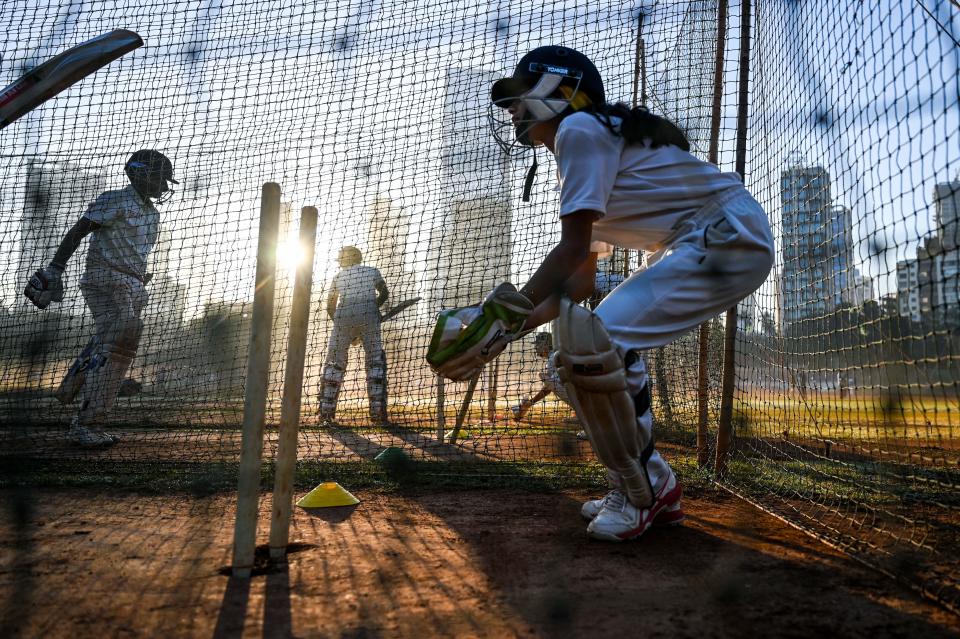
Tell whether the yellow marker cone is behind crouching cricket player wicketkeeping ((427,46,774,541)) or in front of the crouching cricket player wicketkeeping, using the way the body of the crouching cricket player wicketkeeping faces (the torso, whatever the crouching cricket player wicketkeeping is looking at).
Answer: in front

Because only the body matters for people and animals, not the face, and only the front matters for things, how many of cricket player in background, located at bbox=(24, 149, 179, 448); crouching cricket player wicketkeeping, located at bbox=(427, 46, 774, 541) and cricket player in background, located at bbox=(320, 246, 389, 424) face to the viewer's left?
1

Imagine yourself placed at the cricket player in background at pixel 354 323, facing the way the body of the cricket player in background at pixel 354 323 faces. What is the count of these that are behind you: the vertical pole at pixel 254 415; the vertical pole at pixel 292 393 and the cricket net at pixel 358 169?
3

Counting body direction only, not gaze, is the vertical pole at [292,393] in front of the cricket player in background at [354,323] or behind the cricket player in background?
behind

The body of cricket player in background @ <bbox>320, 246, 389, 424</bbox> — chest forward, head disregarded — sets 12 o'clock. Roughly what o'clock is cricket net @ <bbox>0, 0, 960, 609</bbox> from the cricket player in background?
The cricket net is roughly at 6 o'clock from the cricket player in background.

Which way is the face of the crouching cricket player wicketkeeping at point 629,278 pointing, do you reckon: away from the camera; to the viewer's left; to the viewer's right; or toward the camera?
to the viewer's left

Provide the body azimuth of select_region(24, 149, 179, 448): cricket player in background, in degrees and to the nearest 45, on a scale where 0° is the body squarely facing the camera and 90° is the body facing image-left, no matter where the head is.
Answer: approximately 270°

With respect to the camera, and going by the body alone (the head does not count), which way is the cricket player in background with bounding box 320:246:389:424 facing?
away from the camera

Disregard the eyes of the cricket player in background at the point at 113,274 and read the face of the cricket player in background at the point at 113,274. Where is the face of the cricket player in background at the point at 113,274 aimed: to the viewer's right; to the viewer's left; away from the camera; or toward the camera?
to the viewer's right

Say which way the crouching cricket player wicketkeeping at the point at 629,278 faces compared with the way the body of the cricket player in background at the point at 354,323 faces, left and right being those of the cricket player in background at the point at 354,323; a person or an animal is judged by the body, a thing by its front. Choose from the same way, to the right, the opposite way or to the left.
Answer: to the left

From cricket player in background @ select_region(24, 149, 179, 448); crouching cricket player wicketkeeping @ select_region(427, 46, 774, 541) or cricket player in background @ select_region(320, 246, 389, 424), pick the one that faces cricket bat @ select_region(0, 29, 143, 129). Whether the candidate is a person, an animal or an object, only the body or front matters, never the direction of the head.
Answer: crouching cricket player wicketkeeping @ select_region(427, 46, 774, 541)

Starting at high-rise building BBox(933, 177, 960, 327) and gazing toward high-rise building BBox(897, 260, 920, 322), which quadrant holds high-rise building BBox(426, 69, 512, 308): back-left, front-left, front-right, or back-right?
front-left

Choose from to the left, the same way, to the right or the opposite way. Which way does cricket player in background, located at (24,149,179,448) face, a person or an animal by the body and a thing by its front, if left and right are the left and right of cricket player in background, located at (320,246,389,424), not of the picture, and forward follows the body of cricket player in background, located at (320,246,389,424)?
to the right

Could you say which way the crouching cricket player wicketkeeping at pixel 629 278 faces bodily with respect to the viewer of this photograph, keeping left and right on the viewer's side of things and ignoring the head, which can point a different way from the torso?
facing to the left of the viewer
